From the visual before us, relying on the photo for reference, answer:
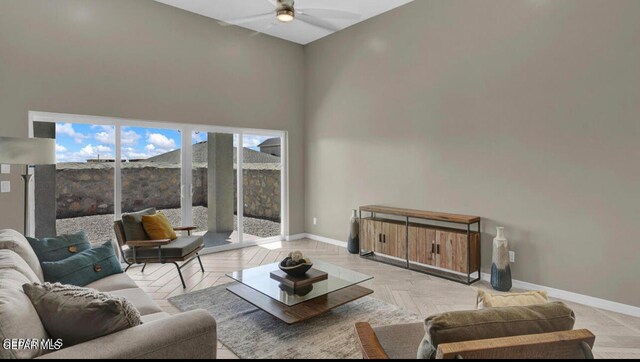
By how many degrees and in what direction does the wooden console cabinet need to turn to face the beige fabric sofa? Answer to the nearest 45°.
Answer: approximately 45° to its left

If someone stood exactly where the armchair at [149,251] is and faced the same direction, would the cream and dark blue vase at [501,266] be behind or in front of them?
in front

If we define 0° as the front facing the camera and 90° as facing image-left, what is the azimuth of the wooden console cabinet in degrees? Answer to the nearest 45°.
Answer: approximately 45°

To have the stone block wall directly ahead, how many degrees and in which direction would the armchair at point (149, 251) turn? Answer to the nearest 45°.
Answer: approximately 135° to its left

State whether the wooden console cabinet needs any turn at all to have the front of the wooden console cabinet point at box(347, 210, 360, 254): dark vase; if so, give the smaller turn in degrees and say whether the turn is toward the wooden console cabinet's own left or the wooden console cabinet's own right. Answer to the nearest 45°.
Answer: approximately 90° to the wooden console cabinet's own right

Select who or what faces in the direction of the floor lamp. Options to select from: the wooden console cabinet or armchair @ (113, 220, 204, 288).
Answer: the wooden console cabinet

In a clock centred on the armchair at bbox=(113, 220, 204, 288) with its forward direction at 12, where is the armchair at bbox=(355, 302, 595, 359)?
the armchair at bbox=(355, 302, 595, 359) is roughly at 1 o'clock from the armchair at bbox=(113, 220, 204, 288).

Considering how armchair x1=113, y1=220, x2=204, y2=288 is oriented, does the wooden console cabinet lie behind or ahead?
ahead

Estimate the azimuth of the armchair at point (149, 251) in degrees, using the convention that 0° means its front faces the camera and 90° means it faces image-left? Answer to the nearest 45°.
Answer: approximately 315°

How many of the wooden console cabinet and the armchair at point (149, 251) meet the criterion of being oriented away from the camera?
0

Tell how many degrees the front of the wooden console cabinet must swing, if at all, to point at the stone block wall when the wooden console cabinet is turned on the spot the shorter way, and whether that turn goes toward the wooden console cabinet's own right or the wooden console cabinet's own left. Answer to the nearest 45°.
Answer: approximately 45° to the wooden console cabinet's own right
